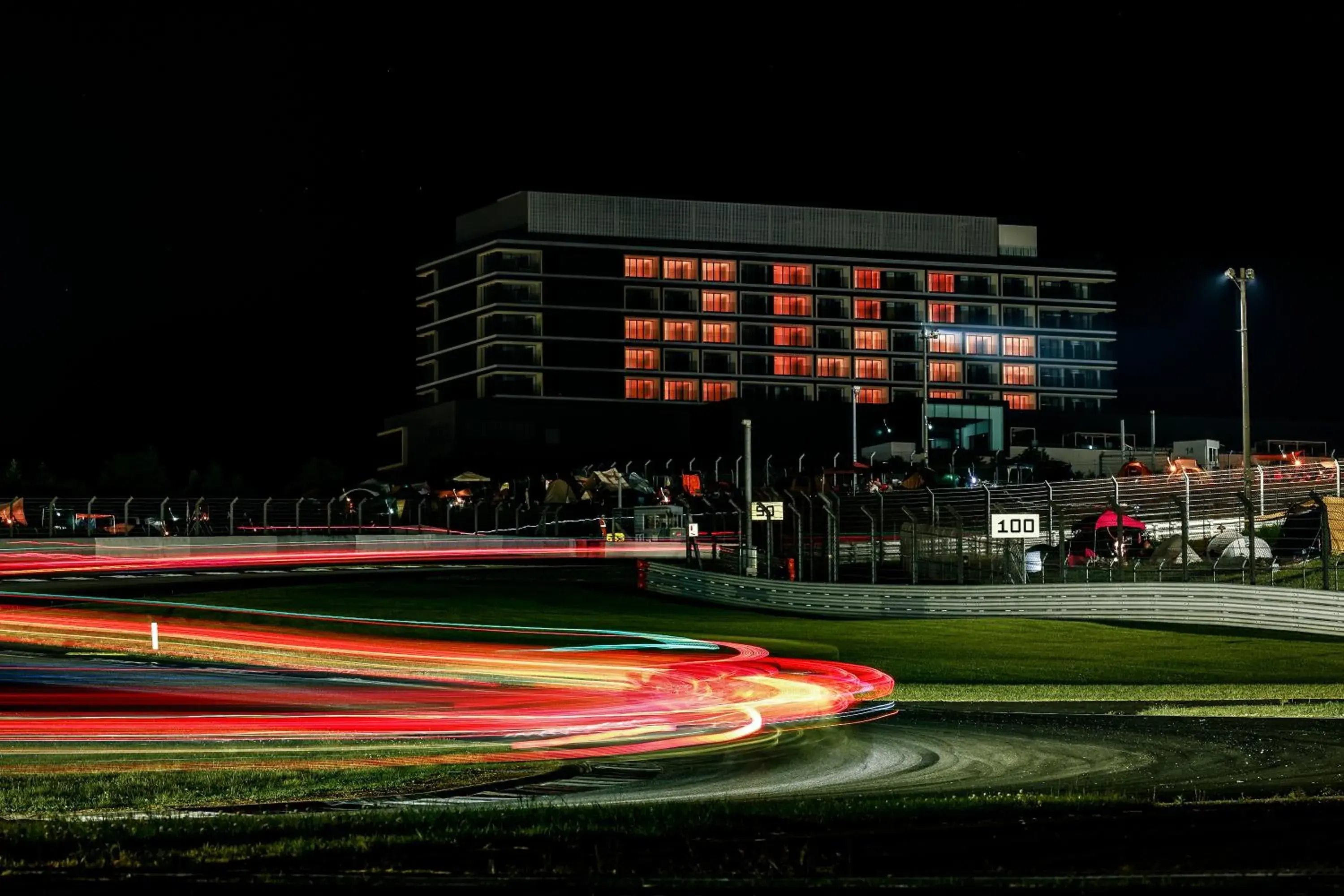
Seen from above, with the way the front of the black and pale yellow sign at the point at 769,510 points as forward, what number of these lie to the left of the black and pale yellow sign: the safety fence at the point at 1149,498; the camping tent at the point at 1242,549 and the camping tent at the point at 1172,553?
3

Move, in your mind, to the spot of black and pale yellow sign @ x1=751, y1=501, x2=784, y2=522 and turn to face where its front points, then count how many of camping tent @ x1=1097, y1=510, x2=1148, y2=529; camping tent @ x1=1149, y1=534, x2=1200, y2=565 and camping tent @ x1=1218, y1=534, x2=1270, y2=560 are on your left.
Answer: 3

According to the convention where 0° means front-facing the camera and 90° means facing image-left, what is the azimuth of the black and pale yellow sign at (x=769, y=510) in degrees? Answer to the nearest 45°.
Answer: approximately 0°

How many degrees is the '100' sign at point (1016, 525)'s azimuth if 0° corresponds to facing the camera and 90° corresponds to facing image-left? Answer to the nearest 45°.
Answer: approximately 0°

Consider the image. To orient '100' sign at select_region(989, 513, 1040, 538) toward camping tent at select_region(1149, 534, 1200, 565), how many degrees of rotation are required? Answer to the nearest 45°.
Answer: approximately 135° to its left

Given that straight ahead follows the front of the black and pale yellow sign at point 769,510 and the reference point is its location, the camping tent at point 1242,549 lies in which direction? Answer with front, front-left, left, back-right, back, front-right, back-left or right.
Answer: left

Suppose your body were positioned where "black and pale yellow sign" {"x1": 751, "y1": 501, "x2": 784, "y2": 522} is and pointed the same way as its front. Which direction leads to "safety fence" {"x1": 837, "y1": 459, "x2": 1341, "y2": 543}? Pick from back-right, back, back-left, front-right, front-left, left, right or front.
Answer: left

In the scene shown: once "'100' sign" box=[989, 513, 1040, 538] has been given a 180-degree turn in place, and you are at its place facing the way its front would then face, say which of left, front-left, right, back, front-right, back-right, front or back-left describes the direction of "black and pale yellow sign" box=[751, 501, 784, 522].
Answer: front-left

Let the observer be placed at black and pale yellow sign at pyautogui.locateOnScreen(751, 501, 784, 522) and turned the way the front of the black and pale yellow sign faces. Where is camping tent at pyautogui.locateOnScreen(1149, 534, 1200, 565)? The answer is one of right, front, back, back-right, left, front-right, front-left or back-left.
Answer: left
